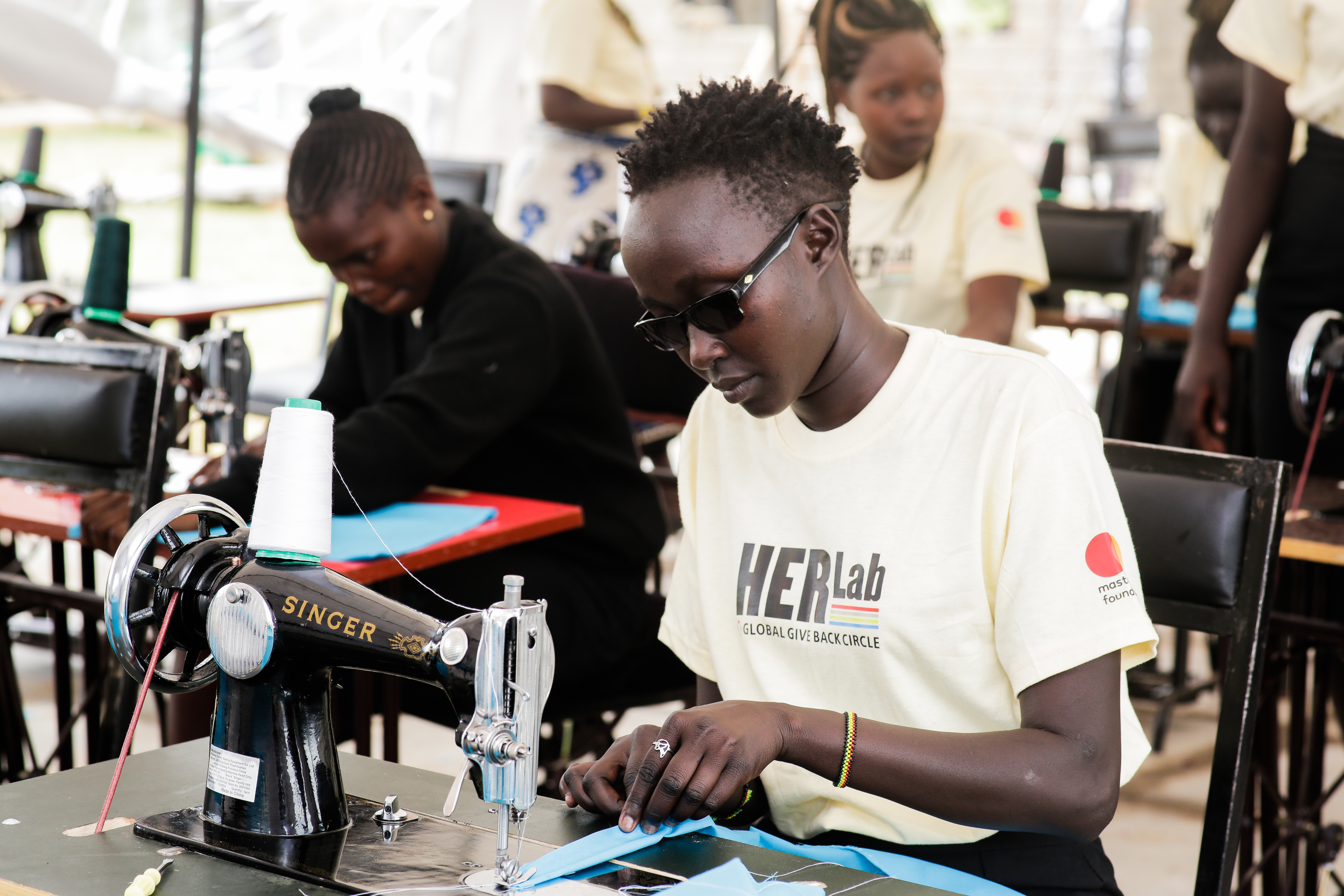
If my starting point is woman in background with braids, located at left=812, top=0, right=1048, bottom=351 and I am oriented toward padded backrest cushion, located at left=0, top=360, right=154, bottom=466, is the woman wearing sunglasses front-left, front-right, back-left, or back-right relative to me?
front-left

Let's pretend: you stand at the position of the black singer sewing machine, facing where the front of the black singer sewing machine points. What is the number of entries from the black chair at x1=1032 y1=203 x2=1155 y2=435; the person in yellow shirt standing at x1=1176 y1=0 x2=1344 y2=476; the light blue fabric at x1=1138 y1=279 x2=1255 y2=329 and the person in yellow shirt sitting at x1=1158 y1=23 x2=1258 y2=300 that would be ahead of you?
4

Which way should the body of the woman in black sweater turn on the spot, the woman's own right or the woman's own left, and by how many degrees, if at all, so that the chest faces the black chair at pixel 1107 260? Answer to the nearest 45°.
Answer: approximately 180°

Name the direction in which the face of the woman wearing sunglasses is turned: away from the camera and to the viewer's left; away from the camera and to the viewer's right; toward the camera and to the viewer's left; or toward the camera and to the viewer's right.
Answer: toward the camera and to the viewer's left

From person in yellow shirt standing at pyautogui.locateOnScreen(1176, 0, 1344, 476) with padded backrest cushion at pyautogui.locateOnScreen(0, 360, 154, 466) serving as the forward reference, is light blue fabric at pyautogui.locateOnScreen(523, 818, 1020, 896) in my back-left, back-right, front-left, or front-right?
front-left

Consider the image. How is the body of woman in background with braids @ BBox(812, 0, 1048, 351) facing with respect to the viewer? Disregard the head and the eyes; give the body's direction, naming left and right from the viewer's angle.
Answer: facing the viewer and to the left of the viewer
